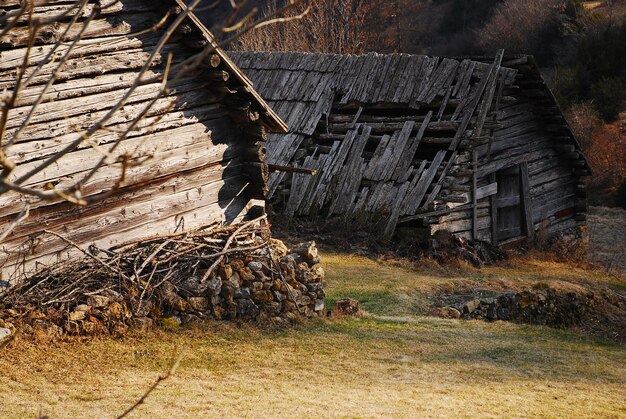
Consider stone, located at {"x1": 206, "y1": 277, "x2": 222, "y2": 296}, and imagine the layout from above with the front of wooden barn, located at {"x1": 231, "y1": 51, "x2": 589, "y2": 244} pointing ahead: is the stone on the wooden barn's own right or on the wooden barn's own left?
on the wooden barn's own right

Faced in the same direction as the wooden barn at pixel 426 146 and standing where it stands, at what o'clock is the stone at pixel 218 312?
The stone is roughly at 2 o'clock from the wooden barn.

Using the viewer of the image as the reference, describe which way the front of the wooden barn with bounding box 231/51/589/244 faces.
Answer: facing the viewer and to the right of the viewer

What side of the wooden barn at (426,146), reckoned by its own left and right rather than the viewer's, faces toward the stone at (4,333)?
right

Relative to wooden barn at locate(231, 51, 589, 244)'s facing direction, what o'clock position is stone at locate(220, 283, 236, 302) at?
The stone is roughly at 2 o'clock from the wooden barn.

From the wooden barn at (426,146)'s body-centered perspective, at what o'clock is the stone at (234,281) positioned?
The stone is roughly at 2 o'clock from the wooden barn.

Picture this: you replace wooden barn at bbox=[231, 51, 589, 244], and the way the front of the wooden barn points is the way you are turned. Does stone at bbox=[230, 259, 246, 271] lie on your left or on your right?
on your right

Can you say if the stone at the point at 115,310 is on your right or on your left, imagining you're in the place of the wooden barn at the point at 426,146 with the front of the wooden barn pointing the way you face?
on your right

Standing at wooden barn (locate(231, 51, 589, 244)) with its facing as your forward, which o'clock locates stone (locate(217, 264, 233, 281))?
The stone is roughly at 2 o'clock from the wooden barn.

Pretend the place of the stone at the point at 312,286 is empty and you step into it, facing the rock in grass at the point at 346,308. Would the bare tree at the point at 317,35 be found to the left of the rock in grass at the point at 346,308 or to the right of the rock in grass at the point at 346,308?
left

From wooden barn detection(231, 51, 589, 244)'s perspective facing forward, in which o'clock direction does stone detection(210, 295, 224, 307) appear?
The stone is roughly at 2 o'clock from the wooden barn.
